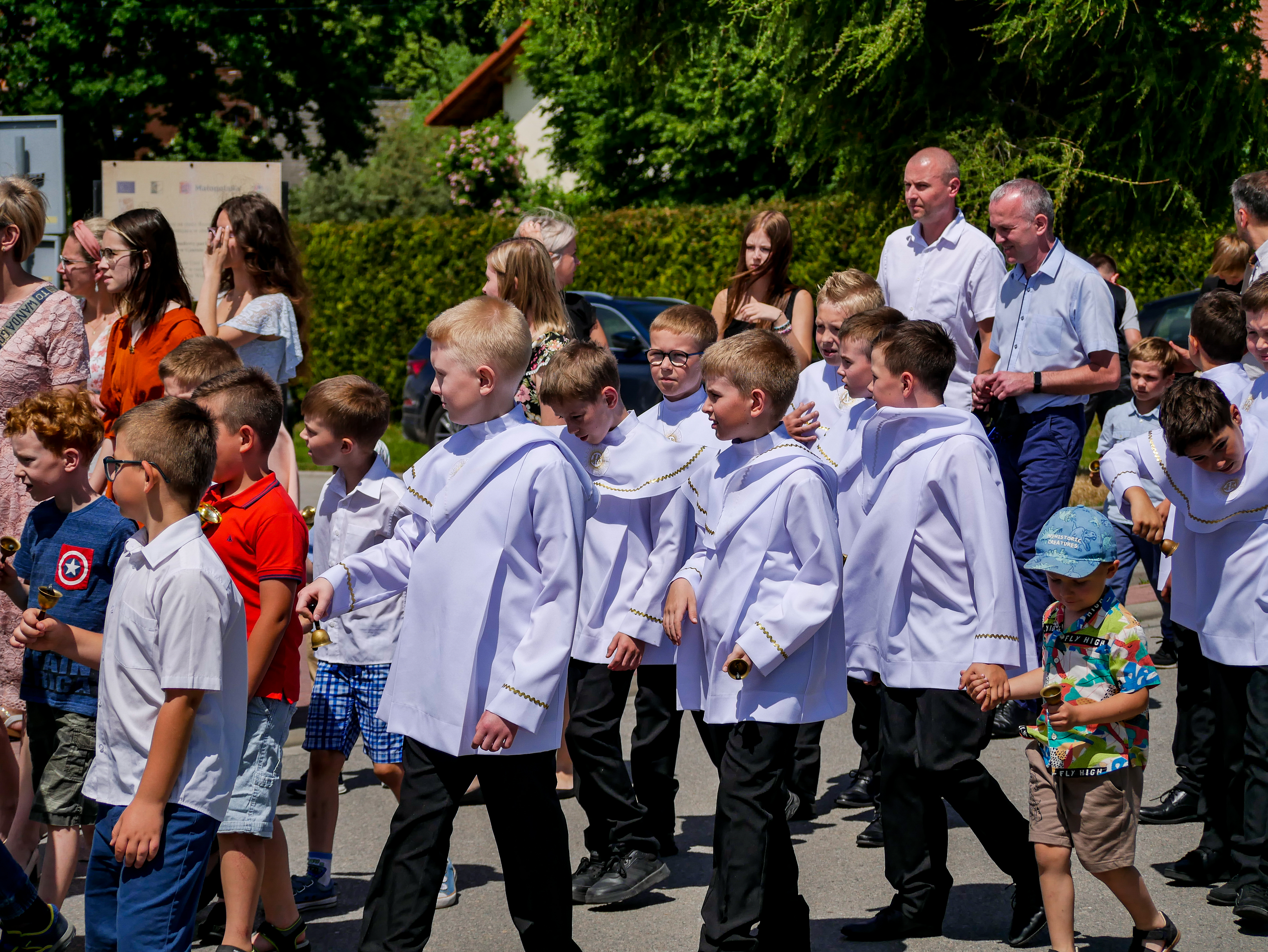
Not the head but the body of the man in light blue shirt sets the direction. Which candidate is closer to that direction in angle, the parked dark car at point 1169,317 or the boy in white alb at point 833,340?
the boy in white alb

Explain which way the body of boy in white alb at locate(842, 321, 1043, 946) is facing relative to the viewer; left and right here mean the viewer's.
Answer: facing to the left of the viewer

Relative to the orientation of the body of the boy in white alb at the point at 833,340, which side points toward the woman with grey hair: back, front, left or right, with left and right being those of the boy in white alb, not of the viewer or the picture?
right

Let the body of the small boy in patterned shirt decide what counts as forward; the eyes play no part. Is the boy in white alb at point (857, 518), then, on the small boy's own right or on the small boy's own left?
on the small boy's own right

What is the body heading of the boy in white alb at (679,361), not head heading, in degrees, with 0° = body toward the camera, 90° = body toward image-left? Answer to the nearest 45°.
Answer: approximately 45°

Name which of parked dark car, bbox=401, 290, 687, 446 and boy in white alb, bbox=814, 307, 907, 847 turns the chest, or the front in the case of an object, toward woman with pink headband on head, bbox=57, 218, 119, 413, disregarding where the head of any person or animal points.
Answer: the boy in white alb

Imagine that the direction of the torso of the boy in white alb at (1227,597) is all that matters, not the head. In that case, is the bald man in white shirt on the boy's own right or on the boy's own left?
on the boy's own right

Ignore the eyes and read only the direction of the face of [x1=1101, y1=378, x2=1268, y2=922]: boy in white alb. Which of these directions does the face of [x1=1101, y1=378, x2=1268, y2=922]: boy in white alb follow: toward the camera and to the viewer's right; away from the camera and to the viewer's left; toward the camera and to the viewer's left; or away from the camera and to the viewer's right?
toward the camera and to the viewer's left

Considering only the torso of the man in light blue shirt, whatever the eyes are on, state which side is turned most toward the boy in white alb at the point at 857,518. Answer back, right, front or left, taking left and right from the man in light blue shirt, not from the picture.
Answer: front

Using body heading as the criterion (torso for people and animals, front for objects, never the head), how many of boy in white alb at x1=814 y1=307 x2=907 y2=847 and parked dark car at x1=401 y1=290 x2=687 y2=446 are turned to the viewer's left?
1

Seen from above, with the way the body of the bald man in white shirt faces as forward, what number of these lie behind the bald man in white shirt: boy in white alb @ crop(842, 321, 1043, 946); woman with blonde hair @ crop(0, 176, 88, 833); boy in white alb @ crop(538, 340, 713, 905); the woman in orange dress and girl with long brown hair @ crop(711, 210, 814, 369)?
0

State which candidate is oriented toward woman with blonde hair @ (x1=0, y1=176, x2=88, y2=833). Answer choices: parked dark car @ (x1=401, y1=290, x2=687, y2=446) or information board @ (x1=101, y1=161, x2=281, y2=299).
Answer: the information board

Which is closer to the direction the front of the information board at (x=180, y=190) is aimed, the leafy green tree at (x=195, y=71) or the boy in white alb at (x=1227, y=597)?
the boy in white alb

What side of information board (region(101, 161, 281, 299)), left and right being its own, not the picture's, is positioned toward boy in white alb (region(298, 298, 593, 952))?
front

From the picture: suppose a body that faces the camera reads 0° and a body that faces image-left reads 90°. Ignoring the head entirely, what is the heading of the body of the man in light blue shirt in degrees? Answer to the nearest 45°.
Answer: approximately 45°
